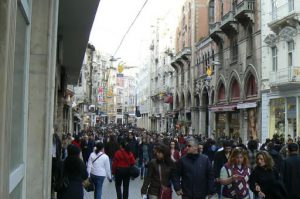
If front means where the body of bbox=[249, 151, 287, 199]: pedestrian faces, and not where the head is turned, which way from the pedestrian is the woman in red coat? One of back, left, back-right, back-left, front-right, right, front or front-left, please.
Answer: right

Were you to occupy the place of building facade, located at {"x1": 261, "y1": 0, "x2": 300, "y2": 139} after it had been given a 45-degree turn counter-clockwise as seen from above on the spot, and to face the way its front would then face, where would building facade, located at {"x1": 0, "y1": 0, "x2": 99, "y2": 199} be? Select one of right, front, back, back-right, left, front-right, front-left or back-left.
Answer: front

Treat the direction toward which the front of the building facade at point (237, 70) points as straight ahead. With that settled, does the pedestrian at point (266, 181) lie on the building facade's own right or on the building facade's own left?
on the building facade's own left

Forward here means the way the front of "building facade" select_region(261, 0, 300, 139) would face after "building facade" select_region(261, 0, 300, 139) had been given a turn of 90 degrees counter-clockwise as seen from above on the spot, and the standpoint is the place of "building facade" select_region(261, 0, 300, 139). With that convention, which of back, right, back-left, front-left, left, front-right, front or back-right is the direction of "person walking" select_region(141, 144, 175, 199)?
front-right

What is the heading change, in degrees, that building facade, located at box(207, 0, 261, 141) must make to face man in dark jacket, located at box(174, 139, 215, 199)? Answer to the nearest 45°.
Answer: approximately 45° to its left

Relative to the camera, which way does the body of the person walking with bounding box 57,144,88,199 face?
away from the camera

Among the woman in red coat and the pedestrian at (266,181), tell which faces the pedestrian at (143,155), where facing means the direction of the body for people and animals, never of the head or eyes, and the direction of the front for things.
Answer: the woman in red coat

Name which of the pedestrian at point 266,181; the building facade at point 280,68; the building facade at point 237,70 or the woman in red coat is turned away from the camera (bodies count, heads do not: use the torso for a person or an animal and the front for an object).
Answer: the woman in red coat

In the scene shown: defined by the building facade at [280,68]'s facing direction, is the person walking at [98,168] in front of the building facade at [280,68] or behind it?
in front

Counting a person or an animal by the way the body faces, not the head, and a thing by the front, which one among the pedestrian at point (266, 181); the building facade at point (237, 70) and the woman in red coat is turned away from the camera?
the woman in red coat

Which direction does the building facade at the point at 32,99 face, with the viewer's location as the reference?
facing to the right of the viewer

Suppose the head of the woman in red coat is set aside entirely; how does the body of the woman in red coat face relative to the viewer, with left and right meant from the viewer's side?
facing away from the viewer
